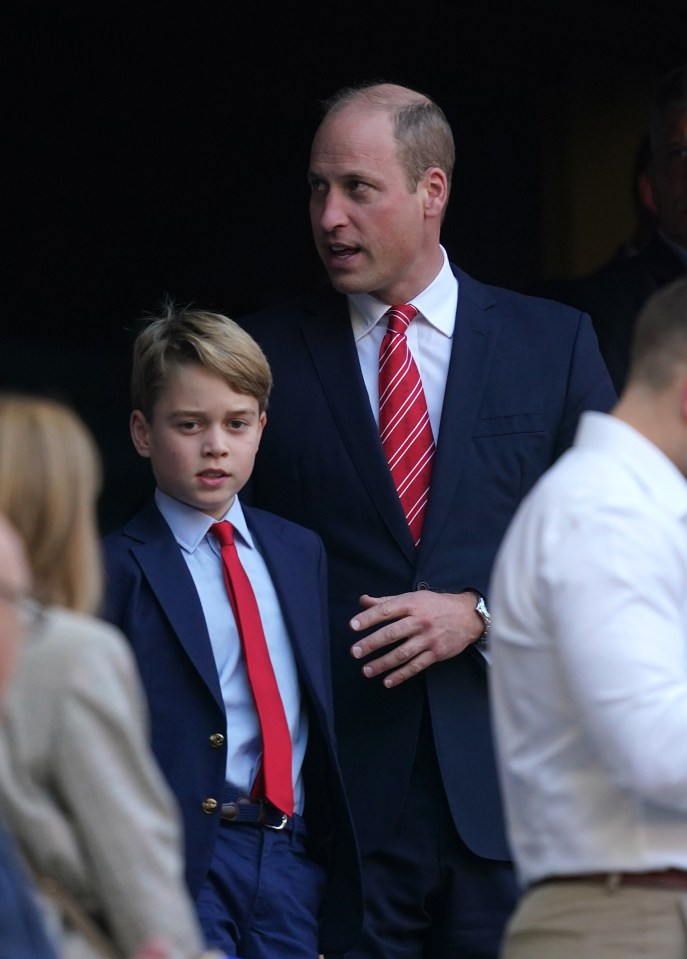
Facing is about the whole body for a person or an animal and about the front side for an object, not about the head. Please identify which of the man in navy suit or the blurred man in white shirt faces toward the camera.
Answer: the man in navy suit

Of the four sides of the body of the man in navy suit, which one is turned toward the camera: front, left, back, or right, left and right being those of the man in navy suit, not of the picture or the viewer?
front

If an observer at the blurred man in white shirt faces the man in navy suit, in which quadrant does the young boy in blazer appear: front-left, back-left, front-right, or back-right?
front-left

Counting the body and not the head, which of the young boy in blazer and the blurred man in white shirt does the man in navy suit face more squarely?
the blurred man in white shirt

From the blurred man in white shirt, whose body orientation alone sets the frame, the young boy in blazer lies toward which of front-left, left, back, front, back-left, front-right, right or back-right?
back-left

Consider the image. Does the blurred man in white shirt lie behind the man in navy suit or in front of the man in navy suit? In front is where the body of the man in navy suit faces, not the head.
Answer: in front

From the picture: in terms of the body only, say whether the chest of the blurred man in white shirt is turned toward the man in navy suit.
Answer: no

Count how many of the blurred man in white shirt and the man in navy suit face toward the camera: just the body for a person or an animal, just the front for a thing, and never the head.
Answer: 1

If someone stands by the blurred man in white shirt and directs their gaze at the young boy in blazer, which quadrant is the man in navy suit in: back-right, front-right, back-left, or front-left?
front-right

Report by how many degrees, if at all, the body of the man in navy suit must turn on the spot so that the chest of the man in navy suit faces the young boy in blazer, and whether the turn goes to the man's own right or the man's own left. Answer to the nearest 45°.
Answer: approximately 45° to the man's own right
